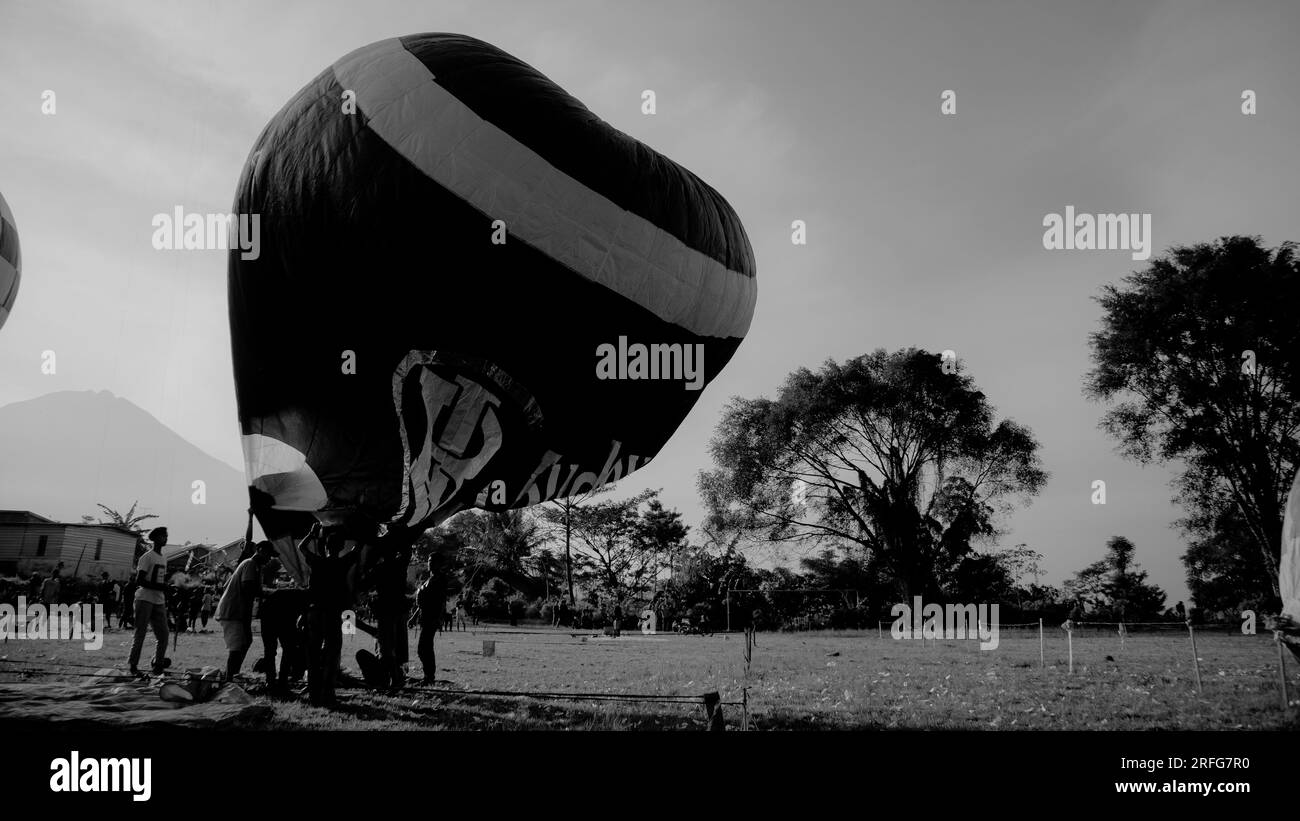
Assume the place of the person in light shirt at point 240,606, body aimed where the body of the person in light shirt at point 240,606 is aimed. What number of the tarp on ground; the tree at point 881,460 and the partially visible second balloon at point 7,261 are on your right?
1

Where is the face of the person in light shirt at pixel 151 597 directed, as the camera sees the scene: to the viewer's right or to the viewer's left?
to the viewer's right

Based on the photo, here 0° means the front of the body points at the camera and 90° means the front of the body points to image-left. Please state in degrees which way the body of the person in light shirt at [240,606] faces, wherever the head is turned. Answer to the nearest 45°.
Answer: approximately 270°
